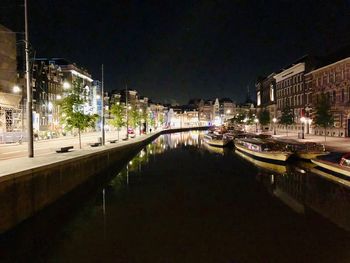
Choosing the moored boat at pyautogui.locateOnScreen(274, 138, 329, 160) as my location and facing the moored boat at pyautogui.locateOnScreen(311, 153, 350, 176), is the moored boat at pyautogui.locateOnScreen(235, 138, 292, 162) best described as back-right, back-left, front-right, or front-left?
back-right

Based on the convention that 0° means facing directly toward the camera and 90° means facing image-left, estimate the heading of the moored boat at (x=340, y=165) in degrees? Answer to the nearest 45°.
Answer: approximately 135°

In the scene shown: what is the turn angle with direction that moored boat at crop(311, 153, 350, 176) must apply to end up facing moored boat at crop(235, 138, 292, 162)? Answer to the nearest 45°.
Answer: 0° — it already faces it

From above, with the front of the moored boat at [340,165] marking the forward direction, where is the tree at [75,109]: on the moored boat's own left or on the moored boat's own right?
on the moored boat's own left
